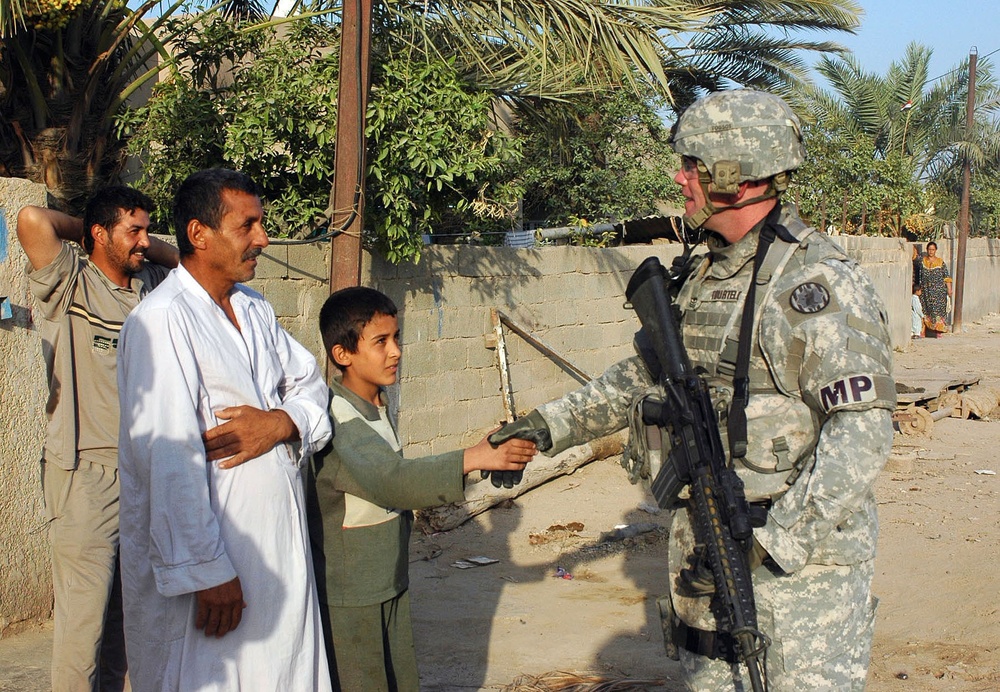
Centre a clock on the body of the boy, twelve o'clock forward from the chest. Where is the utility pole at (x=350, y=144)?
The utility pole is roughly at 9 o'clock from the boy.

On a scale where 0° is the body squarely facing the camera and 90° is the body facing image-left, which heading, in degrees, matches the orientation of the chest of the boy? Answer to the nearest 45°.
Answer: approximately 270°

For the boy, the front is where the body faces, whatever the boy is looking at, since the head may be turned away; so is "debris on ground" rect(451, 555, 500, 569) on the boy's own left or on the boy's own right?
on the boy's own left

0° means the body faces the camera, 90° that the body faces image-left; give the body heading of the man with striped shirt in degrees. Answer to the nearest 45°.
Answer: approximately 315°

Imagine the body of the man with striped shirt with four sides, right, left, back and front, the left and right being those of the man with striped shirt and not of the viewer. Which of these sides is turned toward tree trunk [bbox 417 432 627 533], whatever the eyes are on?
left

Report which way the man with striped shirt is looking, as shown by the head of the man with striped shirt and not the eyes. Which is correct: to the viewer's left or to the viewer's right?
to the viewer's right

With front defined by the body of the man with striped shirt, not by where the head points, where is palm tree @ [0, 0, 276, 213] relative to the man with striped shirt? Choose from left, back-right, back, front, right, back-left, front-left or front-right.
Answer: back-left

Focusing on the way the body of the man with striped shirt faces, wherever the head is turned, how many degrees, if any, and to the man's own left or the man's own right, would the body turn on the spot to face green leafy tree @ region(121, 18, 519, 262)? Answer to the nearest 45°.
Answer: approximately 90° to the man's own left

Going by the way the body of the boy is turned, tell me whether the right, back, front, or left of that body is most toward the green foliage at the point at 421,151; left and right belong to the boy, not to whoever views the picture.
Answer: left

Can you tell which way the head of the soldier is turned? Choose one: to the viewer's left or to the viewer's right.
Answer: to the viewer's left

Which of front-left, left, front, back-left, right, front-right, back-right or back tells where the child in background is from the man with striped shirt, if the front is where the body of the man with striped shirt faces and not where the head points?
left

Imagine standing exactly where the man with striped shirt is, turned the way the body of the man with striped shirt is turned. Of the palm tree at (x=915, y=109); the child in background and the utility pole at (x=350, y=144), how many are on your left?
3
